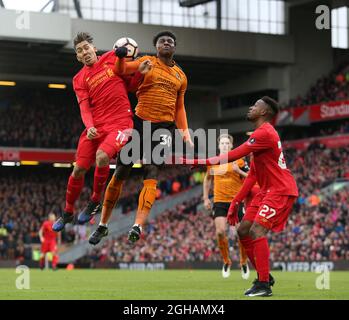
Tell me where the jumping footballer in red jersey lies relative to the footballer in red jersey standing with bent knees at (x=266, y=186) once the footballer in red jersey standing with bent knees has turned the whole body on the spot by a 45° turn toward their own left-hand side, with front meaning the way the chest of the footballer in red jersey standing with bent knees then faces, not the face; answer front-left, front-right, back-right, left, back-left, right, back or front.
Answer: front-right

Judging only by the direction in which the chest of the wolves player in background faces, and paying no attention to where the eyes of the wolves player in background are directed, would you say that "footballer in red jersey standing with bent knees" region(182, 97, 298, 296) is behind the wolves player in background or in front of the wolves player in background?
in front

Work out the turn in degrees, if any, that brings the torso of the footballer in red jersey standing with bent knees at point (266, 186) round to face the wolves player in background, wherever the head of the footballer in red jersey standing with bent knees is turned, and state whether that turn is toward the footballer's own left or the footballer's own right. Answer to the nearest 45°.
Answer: approximately 90° to the footballer's own right

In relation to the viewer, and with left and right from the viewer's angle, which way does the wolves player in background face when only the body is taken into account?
facing the viewer

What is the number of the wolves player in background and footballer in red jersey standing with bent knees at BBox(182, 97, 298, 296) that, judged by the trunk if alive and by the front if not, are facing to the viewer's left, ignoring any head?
1

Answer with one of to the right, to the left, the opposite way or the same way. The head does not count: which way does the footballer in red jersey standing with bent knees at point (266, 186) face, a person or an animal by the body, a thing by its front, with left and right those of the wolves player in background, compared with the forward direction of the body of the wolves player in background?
to the right

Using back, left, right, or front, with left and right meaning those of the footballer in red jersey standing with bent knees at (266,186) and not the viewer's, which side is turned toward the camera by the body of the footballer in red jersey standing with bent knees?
left

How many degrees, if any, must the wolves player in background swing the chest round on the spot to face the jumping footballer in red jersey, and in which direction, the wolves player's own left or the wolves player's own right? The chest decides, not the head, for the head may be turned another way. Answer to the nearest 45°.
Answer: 0° — they already face them
